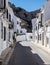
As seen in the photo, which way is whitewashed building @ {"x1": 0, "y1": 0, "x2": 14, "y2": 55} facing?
to the viewer's right
